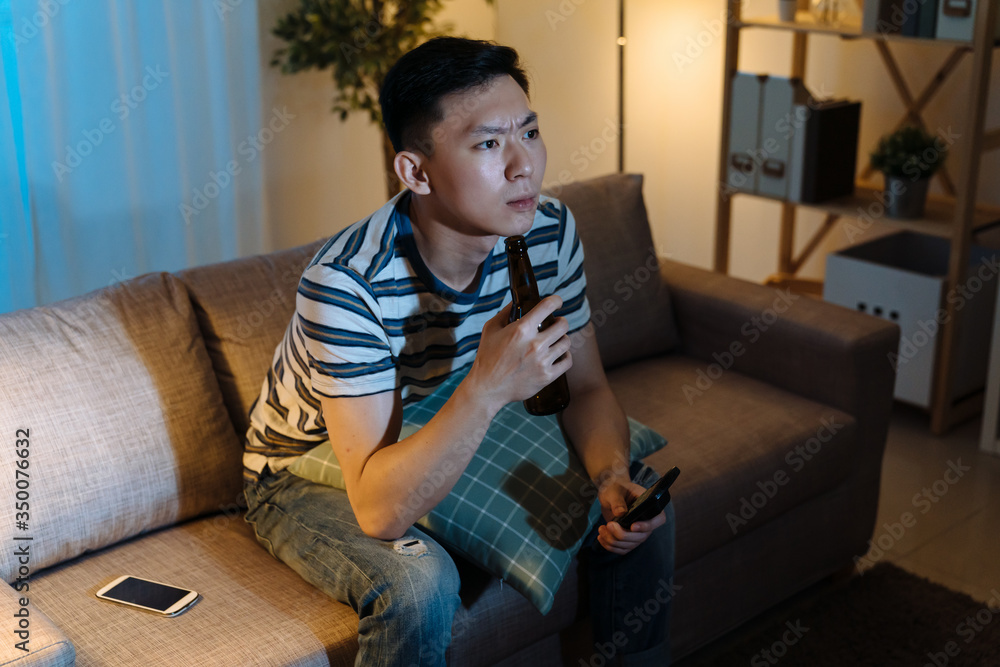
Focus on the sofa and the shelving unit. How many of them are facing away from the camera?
0

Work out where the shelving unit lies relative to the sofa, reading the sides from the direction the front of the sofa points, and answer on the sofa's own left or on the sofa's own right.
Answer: on the sofa's own left

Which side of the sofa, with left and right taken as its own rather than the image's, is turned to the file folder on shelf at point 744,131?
left

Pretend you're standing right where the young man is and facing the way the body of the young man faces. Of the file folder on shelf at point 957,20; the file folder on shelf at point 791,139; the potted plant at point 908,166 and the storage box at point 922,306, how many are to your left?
4

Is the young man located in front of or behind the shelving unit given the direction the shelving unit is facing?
in front

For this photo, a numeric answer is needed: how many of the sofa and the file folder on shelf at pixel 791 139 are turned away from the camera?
0

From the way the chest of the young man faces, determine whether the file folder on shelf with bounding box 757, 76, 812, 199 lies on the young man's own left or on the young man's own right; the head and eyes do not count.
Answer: on the young man's own left

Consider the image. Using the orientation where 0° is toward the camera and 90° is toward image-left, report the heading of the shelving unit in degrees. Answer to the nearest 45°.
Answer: approximately 45°

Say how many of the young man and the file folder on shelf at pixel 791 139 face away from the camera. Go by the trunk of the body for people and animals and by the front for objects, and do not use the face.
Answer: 0

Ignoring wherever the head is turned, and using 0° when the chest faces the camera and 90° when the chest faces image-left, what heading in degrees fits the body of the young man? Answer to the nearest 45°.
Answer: approximately 315°

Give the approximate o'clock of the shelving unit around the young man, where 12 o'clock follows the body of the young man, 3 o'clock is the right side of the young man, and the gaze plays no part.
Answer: The shelving unit is roughly at 9 o'clock from the young man.

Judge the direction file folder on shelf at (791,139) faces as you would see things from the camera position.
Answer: facing the viewer and to the left of the viewer

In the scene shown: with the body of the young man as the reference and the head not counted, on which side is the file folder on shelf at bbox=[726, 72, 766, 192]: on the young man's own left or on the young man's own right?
on the young man's own left
